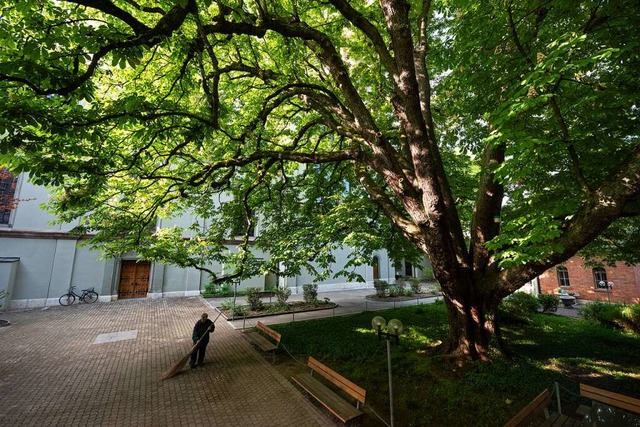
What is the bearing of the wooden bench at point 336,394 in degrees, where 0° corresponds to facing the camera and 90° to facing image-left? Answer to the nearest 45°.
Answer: approximately 45°

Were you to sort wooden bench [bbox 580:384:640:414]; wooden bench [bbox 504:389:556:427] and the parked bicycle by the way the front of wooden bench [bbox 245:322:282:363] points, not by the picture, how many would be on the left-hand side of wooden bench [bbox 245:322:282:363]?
2

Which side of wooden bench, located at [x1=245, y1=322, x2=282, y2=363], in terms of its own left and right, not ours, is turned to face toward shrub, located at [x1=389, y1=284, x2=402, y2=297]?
back

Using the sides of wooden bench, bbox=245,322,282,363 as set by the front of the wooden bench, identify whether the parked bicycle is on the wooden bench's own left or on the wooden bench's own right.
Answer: on the wooden bench's own right

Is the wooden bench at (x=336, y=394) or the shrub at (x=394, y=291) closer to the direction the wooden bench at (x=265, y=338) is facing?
the wooden bench

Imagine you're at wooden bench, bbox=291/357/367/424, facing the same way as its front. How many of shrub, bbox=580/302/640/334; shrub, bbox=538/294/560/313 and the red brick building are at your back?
3

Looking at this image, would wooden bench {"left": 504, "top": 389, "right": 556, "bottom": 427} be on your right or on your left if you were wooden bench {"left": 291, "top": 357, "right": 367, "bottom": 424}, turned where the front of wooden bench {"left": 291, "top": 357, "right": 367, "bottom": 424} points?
on your left

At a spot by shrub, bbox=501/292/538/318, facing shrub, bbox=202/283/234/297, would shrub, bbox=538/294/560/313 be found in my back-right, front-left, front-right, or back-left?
back-right

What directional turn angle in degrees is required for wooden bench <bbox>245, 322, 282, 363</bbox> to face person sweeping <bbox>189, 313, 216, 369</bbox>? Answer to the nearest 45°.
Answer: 0° — it already faces them

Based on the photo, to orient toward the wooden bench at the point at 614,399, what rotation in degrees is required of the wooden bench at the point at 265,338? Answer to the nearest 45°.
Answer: approximately 90° to its left

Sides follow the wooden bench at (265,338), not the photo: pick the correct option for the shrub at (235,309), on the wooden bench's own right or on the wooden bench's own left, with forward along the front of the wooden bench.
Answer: on the wooden bench's own right

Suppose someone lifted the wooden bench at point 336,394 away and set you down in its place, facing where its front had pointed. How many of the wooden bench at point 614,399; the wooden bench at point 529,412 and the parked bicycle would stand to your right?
1

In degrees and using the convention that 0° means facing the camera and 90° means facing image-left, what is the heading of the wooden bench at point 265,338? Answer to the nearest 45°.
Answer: approximately 45°
